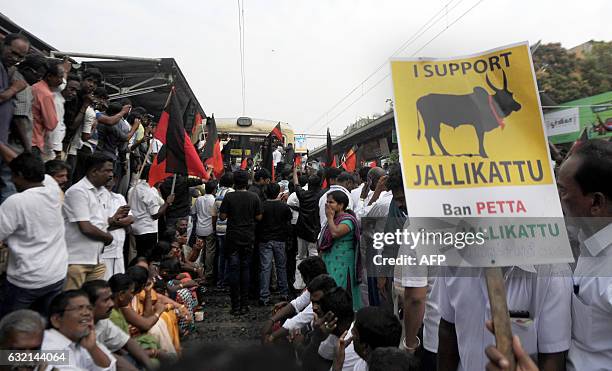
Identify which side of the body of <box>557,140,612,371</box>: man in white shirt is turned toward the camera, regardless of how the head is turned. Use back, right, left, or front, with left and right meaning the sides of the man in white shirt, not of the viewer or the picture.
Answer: left

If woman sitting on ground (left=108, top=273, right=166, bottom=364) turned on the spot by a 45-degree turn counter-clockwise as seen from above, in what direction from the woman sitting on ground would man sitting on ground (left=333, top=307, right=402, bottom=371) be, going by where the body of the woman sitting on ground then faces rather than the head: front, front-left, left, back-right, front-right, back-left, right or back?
right

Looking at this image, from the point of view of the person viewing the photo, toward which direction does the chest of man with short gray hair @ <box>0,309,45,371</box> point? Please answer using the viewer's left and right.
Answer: facing the viewer and to the right of the viewer

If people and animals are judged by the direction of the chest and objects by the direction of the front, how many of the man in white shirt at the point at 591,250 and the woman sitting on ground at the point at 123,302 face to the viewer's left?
1

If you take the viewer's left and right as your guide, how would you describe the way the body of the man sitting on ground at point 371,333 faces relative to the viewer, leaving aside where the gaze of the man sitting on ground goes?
facing to the left of the viewer

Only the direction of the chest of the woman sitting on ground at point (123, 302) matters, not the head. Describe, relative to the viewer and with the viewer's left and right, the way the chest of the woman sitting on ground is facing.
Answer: facing to the right of the viewer

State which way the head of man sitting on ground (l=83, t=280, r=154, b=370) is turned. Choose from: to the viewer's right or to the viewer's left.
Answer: to the viewer's right

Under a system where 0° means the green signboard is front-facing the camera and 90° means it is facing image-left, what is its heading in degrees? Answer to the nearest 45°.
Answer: approximately 45°
